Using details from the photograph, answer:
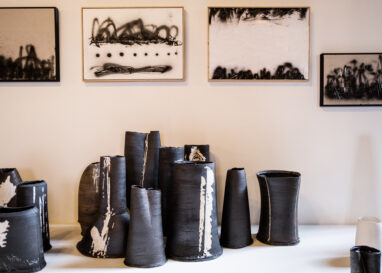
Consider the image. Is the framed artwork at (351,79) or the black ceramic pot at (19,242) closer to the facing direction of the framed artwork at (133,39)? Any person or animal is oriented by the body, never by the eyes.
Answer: the black ceramic pot

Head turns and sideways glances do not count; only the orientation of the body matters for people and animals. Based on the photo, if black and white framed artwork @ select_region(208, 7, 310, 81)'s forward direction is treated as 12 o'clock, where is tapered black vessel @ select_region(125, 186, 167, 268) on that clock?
The tapered black vessel is roughly at 1 o'clock from the black and white framed artwork.

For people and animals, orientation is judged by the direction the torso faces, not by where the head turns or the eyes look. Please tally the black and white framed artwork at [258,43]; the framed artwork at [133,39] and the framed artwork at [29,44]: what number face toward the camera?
3

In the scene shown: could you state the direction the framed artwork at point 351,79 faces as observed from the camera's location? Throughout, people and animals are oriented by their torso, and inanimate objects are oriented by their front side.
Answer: facing the viewer

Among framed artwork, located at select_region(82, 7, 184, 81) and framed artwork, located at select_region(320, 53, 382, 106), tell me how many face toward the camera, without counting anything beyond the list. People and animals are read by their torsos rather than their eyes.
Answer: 2

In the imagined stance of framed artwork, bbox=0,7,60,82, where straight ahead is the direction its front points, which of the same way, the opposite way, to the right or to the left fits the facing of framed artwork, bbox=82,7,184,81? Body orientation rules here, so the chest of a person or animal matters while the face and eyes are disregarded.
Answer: the same way

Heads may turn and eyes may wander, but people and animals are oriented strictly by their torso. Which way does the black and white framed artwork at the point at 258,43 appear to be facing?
toward the camera

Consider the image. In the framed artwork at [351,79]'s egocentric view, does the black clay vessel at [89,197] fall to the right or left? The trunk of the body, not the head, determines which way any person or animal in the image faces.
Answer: on its right

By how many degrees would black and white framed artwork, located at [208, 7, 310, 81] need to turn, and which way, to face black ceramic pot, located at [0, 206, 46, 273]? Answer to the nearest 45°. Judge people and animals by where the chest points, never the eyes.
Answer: approximately 45° to its right

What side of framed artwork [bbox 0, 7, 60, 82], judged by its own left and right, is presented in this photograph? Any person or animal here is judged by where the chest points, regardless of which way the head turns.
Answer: front
